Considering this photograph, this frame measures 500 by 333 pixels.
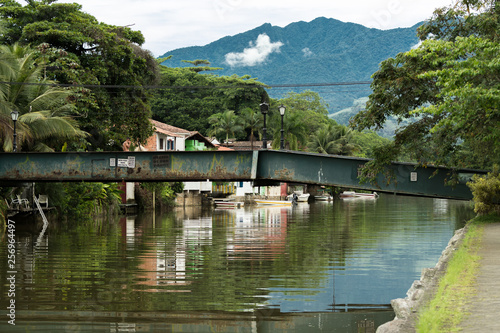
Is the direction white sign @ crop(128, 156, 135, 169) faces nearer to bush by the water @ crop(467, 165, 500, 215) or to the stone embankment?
the stone embankment

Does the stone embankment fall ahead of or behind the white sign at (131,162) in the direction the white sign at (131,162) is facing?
ahead

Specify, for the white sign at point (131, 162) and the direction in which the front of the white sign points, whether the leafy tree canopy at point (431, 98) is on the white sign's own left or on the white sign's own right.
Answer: on the white sign's own left

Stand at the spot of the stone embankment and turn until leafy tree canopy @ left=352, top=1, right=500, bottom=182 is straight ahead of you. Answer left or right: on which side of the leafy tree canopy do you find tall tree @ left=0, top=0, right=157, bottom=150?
left

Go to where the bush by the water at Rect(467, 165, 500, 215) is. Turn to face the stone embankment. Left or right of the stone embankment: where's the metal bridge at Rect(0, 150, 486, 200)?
right

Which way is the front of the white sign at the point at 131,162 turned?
toward the camera

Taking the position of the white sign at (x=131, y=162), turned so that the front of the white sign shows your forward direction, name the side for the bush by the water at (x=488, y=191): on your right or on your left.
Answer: on your left

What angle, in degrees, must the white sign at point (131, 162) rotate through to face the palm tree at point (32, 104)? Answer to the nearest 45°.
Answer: approximately 135° to its right
